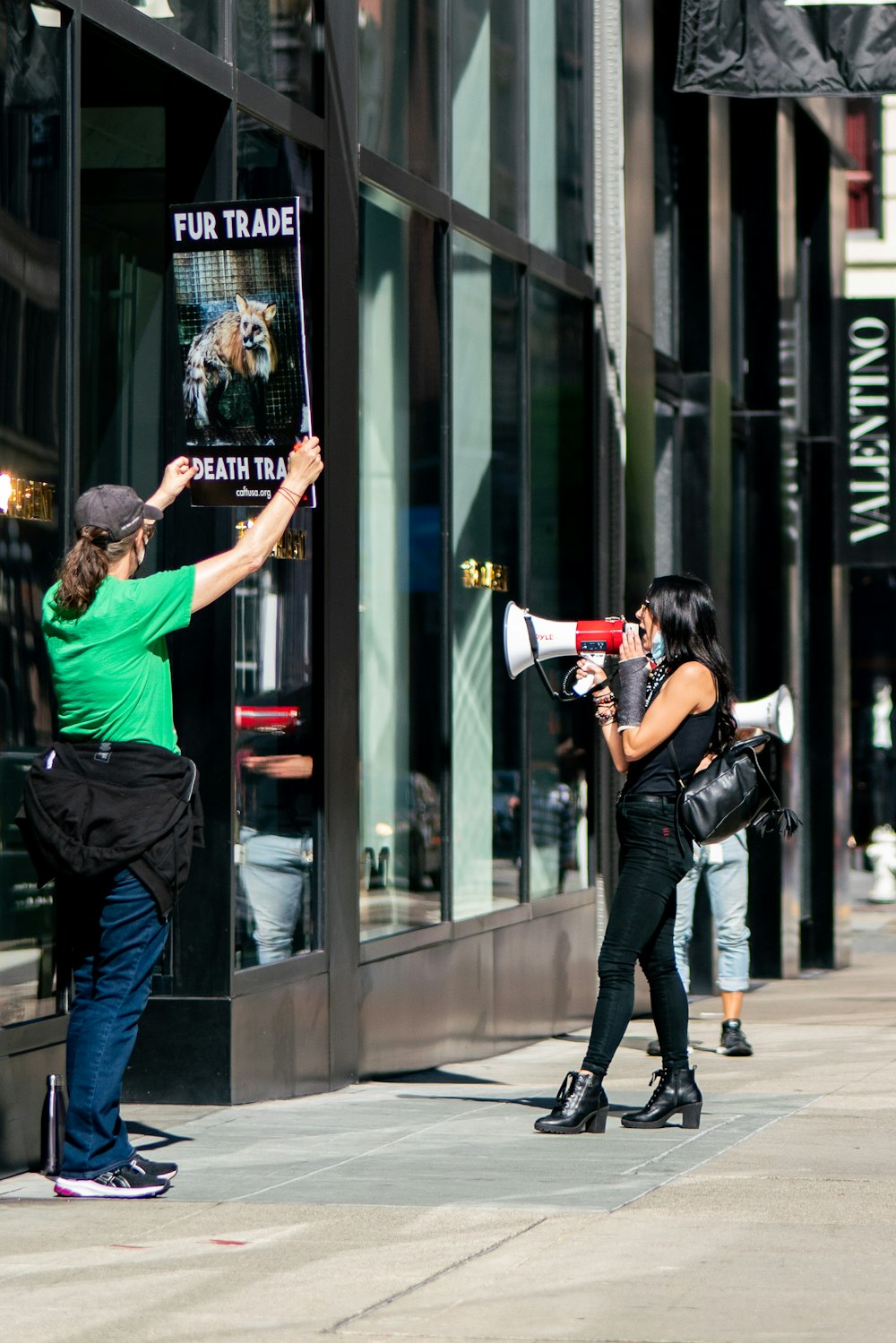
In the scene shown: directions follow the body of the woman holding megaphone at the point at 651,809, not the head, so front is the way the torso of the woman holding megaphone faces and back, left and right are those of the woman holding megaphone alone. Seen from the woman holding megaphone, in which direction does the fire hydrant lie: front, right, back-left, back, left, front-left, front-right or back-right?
right

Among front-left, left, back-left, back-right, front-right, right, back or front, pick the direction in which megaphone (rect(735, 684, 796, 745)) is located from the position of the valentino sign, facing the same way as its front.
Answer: front

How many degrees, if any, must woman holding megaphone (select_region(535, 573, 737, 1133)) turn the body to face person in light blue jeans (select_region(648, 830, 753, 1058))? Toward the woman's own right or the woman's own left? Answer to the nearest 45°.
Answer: approximately 90° to the woman's own right

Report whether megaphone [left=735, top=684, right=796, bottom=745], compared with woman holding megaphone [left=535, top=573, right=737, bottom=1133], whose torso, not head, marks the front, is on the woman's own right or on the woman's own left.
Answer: on the woman's own right

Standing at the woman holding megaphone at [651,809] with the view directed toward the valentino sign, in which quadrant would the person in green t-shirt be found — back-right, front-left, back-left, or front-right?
back-left

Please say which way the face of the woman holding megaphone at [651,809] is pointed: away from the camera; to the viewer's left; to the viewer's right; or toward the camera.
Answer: to the viewer's left

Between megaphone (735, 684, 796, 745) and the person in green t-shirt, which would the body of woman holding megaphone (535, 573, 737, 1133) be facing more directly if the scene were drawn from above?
the person in green t-shirt

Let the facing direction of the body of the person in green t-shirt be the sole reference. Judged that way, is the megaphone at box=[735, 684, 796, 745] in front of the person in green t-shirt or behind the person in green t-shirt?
in front

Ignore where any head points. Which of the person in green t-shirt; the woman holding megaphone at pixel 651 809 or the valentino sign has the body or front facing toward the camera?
the valentino sign

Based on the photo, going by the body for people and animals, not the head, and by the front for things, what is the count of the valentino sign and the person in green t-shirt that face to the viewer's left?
0

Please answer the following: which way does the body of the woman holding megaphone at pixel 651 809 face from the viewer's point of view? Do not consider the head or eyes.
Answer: to the viewer's left

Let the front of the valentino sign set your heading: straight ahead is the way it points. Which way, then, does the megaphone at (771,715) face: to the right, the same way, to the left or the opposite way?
to the left

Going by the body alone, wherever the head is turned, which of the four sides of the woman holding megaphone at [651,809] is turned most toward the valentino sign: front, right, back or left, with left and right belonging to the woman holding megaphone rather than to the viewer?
right

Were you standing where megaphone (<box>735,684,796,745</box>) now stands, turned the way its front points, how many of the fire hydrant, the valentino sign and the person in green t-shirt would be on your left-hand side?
2

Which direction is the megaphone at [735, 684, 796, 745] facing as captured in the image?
to the viewer's right

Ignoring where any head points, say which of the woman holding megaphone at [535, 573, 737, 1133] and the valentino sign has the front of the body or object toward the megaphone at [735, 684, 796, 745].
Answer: the valentino sign

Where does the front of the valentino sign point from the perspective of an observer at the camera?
facing the viewer

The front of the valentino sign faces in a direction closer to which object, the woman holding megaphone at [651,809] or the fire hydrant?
the woman holding megaphone
